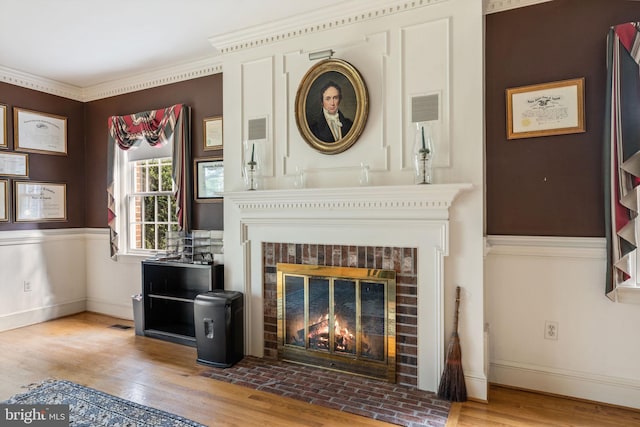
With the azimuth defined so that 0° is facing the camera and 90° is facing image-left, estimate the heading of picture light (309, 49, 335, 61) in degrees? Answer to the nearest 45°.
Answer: approximately 45°

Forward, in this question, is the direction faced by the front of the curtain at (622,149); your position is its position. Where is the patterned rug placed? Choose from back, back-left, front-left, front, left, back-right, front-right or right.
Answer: front-right

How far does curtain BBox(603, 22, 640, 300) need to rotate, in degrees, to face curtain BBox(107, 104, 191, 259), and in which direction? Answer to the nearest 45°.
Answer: approximately 90° to its right

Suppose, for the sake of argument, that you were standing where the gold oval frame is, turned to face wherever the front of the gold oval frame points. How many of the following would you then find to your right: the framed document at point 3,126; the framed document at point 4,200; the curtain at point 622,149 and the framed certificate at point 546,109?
2

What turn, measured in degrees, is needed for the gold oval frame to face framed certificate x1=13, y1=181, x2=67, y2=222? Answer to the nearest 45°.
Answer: approximately 90° to its right

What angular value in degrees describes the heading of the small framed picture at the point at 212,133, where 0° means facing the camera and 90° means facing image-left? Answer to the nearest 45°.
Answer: approximately 45°

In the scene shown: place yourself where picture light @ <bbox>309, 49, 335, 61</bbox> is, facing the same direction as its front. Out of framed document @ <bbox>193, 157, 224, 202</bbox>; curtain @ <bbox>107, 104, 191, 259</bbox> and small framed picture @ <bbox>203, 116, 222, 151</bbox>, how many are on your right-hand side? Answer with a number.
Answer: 3

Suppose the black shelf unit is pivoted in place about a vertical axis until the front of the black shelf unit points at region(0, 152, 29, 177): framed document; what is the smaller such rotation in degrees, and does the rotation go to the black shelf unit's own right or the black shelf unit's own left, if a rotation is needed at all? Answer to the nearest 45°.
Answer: approximately 90° to the black shelf unit's own right

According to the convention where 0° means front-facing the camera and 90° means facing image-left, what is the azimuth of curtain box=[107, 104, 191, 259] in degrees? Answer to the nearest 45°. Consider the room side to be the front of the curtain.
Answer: approximately 45°

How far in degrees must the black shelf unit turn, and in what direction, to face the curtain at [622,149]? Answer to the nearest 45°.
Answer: approximately 90° to its left

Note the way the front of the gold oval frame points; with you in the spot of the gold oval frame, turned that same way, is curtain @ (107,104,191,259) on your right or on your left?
on your right

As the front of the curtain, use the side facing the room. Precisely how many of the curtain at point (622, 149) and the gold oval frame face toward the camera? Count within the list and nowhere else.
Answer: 2
